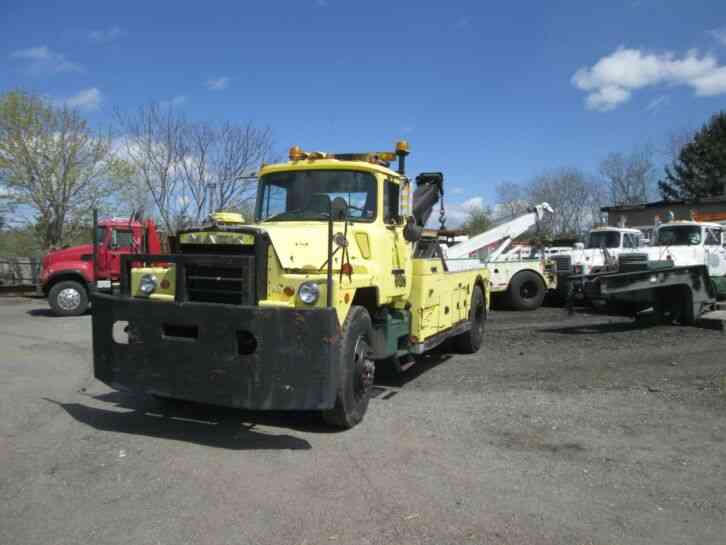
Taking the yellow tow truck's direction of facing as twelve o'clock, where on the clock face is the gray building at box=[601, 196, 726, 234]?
The gray building is roughly at 6 o'clock from the yellow tow truck.

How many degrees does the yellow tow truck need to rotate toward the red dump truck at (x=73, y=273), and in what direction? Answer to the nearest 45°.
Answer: approximately 90° to its right

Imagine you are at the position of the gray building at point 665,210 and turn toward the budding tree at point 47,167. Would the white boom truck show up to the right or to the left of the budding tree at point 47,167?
left

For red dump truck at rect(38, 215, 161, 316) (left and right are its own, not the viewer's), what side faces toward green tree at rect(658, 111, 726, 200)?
back

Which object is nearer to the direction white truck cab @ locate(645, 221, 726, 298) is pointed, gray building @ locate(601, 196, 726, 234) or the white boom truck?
the white boom truck

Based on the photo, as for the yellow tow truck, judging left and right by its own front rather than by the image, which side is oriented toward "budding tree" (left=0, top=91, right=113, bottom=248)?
right

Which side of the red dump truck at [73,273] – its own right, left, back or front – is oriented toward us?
left

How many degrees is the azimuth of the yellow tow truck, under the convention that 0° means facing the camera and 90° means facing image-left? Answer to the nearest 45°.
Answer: approximately 45°

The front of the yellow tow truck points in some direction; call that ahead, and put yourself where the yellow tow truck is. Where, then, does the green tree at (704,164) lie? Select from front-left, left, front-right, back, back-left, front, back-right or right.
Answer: back

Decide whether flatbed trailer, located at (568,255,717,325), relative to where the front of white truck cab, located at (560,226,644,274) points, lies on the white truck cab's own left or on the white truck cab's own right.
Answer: on the white truck cab's own left

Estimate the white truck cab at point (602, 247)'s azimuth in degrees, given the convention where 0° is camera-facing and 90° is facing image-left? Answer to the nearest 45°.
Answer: approximately 45°
